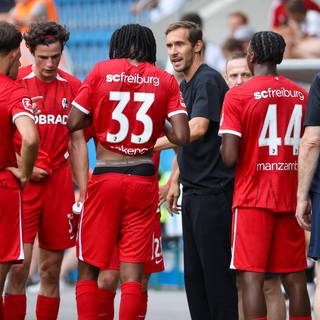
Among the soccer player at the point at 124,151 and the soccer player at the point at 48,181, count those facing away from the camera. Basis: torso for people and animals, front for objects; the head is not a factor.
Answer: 1

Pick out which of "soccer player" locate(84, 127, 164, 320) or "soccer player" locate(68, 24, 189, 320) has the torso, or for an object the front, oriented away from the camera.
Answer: "soccer player" locate(68, 24, 189, 320)

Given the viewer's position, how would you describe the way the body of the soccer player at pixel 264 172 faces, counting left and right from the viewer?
facing away from the viewer and to the left of the viewer

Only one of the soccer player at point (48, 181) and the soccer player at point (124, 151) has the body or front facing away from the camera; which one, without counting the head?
the soccer player at point (124, 151)

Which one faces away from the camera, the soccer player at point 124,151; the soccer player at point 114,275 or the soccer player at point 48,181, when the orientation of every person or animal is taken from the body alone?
the soccer player at point 124,151

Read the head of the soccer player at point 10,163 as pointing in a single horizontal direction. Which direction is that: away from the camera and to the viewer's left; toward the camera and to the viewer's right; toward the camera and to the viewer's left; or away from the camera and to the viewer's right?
away from the camera and to the viewer's right

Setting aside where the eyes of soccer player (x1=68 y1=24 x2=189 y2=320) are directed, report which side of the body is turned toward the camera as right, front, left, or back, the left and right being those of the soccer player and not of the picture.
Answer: back
